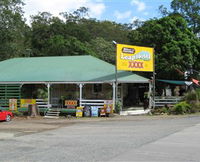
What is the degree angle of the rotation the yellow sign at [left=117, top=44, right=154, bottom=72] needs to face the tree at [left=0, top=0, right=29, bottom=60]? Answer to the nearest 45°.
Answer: approximately 135° to its right

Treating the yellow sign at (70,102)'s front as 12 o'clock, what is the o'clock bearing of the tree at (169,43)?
The tree is roughly at 8 o'clock from the yellow sign.

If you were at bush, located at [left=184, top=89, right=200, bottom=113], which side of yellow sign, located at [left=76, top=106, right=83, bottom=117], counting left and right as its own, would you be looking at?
left

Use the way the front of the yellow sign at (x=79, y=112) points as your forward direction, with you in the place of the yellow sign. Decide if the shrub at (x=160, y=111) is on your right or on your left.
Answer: on your left

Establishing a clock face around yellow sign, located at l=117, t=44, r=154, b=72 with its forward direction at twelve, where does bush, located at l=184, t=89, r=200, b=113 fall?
The bush is roughly at 9 o'clock from the yellow sign.
